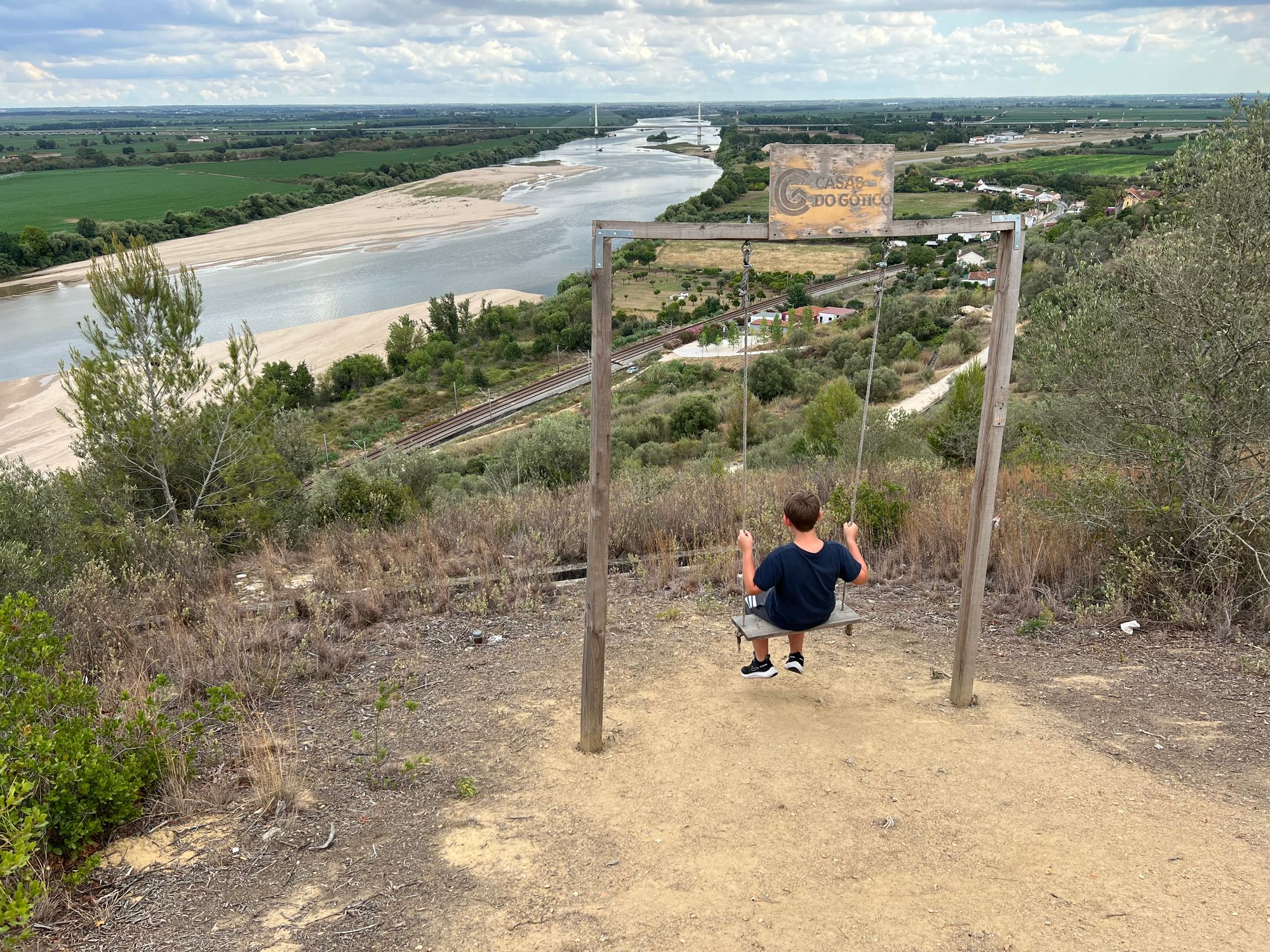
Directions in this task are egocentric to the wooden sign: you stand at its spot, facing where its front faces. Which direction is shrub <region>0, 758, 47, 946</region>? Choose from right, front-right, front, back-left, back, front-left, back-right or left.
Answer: front-right

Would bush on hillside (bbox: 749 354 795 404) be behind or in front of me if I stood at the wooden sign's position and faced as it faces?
behind

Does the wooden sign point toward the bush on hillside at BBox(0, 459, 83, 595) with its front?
no

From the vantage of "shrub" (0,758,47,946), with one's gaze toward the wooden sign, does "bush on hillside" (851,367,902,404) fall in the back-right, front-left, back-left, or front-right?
front-left

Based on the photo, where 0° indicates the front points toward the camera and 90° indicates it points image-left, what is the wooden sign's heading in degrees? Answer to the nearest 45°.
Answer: approximately 0°

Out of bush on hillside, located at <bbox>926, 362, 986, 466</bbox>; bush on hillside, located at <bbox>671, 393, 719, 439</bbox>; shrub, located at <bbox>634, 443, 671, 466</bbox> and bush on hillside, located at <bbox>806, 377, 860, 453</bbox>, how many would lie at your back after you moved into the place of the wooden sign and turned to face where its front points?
4

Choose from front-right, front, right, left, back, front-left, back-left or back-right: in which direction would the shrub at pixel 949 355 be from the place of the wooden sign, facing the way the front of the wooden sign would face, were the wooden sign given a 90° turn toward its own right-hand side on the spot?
right

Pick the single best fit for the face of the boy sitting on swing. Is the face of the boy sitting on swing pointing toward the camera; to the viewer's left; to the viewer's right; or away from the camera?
away from the camera

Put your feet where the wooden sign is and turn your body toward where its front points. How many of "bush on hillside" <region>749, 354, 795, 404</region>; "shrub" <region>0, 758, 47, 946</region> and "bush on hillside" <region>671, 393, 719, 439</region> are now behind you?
2

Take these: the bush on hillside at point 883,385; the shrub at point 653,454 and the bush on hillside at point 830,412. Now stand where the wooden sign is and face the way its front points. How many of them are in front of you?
0

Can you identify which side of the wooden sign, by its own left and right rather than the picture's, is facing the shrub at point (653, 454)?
back

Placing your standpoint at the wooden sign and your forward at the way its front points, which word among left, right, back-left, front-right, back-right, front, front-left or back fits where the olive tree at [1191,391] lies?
back-left

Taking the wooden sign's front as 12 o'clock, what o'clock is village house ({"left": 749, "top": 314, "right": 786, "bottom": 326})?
The village house is roughly at 6 o'clock from the wooden sign.

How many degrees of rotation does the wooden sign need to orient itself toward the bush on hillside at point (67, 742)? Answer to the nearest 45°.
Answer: approximately 45° to its right

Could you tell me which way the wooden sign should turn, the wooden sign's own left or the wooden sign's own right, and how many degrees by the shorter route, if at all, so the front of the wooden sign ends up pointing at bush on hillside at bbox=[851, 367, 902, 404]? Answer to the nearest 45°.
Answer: approximately 180°

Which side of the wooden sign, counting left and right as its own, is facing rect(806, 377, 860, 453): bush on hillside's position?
back

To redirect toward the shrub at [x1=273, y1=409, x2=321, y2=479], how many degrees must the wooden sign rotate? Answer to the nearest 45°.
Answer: approximately 135° to its right

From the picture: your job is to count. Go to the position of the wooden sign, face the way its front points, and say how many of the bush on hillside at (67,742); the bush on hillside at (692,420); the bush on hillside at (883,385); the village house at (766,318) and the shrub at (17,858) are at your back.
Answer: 3

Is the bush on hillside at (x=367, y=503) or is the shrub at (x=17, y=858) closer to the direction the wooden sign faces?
the shrub

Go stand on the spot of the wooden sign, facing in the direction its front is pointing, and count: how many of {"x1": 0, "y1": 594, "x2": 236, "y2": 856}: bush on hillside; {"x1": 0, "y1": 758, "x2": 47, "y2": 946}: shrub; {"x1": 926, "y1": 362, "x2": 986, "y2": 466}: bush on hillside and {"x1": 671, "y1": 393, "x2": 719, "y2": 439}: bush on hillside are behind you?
2

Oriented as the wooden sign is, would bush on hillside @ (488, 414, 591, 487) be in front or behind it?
behind

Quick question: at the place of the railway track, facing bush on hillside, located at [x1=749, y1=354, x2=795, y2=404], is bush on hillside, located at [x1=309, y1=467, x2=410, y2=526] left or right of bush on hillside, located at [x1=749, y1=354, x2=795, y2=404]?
right
